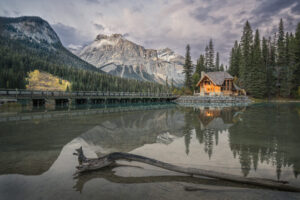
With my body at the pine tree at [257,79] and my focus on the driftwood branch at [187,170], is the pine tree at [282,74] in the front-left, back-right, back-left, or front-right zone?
back-left

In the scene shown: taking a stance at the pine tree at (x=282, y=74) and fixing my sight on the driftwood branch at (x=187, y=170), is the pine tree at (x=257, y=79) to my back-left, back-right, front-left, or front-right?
front-right

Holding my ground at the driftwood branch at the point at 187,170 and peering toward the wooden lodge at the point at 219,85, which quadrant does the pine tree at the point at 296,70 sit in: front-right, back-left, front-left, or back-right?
front-right

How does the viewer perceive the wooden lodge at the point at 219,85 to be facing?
facing the viewer and to the left of the viewer

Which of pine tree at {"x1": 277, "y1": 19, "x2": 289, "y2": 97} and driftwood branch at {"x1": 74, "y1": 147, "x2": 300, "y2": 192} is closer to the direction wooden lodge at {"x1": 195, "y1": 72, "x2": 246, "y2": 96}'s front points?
the driftwood branch

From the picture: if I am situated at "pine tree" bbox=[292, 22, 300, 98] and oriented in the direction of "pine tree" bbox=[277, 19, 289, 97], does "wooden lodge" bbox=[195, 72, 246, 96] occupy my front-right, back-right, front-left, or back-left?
front-left

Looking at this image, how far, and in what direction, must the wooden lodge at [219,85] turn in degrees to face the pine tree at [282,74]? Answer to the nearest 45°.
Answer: approximately 180°

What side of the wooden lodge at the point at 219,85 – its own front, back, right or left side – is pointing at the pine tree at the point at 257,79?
back

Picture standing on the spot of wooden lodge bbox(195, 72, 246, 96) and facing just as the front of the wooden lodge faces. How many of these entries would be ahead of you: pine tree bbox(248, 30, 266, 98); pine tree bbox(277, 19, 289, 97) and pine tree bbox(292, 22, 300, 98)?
0

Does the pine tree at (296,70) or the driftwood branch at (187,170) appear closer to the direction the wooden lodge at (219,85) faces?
the driftwood branch

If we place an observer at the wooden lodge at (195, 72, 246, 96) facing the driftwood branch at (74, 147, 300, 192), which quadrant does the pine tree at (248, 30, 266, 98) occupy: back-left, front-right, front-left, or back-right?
back-left

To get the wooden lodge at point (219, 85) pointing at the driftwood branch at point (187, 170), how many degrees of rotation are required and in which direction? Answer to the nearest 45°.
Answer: approximately 45° to its left

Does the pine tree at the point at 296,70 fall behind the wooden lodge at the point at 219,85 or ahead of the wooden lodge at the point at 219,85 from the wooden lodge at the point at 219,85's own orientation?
behind
